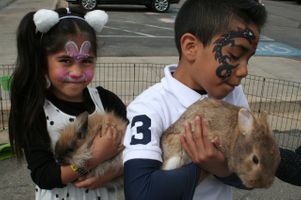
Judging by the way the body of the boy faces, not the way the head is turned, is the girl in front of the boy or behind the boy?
behind

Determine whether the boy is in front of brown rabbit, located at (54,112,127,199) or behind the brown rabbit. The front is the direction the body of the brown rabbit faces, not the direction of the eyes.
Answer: behind

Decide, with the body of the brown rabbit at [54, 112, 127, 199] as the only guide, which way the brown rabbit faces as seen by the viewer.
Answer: to the viewer's left

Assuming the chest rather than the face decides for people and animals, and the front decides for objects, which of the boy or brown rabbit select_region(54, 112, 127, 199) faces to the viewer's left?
the brown rabbit

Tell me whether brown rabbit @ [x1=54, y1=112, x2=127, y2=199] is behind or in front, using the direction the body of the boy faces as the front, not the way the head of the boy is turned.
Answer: behind

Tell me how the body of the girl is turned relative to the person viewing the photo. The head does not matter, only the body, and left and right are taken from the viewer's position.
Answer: facing the viewer and to the right of the viewer
